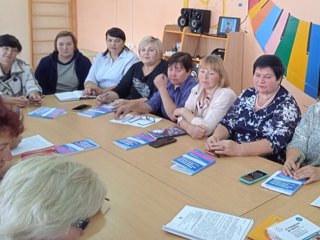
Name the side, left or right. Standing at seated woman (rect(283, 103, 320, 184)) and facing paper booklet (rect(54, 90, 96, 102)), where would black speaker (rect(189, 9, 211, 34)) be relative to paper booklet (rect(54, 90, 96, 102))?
right

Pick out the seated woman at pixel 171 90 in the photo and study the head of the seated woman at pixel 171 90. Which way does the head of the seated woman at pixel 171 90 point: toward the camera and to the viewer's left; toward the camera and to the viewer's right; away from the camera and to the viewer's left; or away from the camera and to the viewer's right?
toward the camera and to the viewer's left

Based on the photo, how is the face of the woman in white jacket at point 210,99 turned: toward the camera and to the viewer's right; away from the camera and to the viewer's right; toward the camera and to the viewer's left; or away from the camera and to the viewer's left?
toward the camera and to the viewer's left

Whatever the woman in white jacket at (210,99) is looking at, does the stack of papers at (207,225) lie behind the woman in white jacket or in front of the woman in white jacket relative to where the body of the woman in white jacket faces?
in front

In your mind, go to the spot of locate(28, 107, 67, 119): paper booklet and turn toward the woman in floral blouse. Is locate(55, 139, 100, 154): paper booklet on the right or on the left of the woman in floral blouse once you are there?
right

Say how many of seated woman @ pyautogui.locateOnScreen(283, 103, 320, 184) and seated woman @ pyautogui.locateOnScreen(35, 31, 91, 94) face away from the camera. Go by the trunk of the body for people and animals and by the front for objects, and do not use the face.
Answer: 0

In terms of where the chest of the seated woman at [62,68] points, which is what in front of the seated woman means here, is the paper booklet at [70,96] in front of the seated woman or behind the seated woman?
in front
